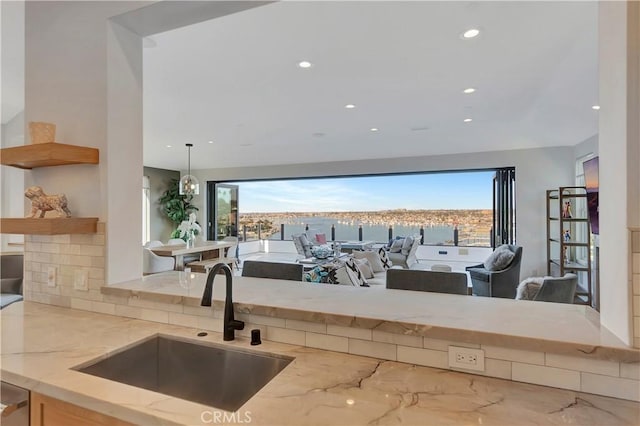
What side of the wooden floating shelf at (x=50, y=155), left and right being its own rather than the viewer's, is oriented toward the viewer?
front

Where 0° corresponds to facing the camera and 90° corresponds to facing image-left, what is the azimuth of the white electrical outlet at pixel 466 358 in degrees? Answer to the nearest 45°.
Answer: approximately 45°

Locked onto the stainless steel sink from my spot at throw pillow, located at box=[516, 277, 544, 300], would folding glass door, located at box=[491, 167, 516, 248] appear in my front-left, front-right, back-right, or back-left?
back-right

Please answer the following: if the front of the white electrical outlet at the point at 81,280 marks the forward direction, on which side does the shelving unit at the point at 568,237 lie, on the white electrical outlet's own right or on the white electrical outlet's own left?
on the white electrical outlet's own left

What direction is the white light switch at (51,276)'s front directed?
toward the camera

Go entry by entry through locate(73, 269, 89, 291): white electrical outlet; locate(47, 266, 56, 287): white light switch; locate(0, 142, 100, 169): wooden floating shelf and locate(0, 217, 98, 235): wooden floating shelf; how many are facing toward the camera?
4

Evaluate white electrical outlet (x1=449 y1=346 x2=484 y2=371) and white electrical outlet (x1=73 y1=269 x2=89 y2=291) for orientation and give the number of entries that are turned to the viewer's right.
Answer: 0

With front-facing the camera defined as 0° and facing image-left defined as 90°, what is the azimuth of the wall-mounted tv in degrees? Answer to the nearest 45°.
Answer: approximately 45°

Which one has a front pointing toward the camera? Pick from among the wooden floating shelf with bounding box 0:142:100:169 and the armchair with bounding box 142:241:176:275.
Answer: the wooden floating shelf

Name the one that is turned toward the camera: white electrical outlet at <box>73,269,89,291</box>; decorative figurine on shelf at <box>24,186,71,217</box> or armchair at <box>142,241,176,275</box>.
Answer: the white electrical outlet

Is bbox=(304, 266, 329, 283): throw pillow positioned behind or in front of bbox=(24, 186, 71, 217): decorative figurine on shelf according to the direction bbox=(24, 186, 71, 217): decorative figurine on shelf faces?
behind

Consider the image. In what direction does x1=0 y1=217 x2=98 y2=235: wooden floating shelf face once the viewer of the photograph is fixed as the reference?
facing the viewer

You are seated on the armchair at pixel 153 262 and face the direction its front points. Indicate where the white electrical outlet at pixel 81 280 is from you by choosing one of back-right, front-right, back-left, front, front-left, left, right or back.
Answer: right
